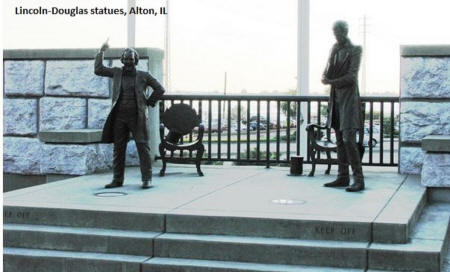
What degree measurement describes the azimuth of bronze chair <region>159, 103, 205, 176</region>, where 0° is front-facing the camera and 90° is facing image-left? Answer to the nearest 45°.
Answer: approximately 0°

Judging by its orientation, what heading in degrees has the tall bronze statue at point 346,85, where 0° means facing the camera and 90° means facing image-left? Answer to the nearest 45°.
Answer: approximately 45°

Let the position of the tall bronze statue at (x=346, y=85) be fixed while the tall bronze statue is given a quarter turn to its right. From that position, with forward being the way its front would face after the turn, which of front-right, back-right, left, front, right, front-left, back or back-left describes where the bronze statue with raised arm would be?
front-left

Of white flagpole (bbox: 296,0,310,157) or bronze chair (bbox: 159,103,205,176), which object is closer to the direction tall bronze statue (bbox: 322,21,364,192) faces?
the bronze chair

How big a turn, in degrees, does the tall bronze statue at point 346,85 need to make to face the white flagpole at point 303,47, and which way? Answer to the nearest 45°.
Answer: approximately 135° to its right

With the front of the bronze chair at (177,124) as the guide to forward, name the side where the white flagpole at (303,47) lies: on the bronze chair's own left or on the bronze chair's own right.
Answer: on the bronze chair's own left

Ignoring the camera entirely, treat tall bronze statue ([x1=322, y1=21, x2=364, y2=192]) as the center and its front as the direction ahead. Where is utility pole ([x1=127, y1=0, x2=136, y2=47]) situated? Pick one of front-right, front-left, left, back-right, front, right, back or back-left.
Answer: right

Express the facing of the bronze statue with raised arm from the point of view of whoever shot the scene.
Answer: facing the viewer

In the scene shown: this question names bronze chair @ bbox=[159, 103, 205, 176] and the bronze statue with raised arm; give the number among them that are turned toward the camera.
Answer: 2

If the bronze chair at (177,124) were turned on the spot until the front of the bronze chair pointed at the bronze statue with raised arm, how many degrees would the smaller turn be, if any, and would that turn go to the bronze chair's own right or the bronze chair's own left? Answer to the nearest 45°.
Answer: approximately 45° to the bronze chair's own right

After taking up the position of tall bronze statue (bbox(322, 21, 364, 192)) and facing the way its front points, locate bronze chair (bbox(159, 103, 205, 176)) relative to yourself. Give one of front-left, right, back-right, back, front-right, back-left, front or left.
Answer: right
